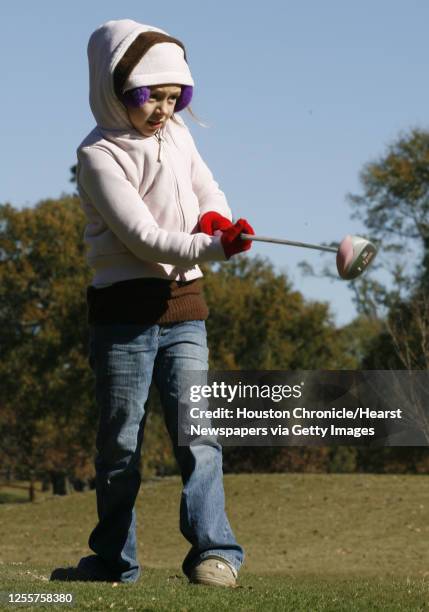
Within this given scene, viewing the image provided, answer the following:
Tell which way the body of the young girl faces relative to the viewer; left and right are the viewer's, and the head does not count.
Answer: facing the viewer and to the right of the viewer

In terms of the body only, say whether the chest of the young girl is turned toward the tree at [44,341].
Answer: no

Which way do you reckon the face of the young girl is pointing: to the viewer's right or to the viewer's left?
to the viewer's right
